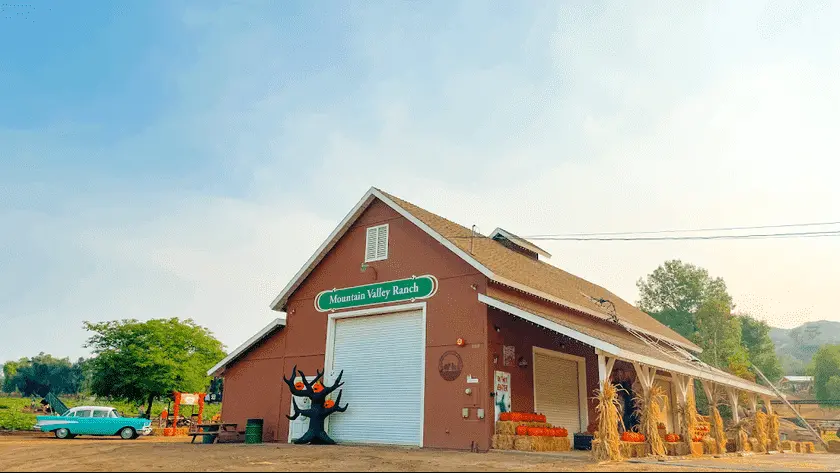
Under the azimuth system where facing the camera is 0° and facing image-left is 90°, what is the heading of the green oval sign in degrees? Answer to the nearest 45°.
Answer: approximately 45°

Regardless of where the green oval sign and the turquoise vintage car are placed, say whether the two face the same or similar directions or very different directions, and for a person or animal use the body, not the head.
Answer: very different directions

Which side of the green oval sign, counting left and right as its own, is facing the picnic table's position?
right

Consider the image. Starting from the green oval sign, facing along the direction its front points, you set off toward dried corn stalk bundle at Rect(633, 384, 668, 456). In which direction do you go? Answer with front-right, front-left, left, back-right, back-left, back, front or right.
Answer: left

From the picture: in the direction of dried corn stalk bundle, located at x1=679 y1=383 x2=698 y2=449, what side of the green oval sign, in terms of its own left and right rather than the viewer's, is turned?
left

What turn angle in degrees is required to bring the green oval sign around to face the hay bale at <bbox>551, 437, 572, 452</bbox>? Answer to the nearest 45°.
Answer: approximately 90° to its left

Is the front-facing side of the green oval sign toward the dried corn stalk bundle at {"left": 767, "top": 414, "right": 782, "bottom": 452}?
no

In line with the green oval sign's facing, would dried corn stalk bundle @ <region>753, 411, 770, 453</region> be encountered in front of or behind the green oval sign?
behind

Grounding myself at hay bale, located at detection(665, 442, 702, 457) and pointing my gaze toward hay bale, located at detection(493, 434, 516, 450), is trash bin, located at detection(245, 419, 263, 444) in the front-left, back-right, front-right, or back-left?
front-right

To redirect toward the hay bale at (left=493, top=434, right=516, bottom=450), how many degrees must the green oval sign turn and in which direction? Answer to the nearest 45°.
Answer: approximately 90° to its left
